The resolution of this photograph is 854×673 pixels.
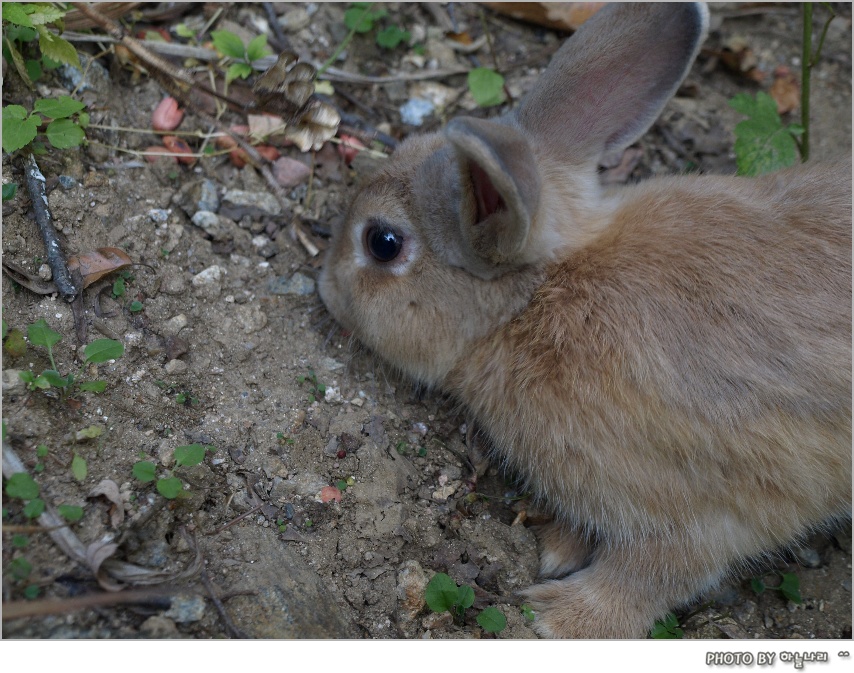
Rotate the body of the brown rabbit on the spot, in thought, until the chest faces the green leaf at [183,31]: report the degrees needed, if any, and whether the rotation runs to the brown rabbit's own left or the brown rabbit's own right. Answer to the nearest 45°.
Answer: approximately 45° to the brown rabbit's own right

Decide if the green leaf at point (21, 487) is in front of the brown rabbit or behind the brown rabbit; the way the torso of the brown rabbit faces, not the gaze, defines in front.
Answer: in front

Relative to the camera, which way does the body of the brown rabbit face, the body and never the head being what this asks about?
to the viewer's left

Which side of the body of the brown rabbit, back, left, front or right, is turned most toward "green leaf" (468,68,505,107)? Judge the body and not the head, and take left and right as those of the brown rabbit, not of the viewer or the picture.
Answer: right

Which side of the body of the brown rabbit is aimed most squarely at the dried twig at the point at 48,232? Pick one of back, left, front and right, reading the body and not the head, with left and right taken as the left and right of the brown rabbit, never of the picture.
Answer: front

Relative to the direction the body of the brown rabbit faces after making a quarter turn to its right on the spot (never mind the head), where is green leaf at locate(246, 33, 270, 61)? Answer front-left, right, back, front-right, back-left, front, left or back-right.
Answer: front-left

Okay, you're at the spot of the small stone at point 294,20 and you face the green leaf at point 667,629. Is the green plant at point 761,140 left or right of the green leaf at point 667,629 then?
left

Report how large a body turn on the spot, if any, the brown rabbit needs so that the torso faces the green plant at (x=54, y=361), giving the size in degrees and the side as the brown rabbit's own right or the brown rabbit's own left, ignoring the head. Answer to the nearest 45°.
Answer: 0° — it already faces it
